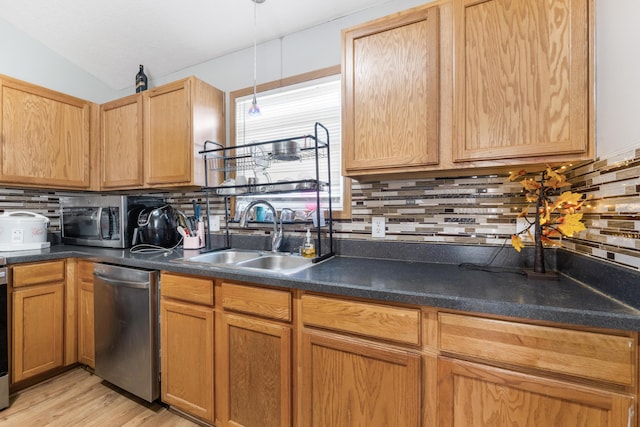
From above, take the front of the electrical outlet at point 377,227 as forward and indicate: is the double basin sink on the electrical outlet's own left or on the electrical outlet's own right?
on the electrical outlet's own right

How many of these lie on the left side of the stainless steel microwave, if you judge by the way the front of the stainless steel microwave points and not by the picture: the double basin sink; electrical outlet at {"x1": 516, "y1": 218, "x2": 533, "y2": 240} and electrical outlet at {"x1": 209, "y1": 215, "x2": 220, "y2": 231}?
3

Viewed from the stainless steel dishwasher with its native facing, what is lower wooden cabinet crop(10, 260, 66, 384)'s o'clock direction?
The lower wooden cabinet is roughly at 3 o'clock from the stainless steel dishwasher.
